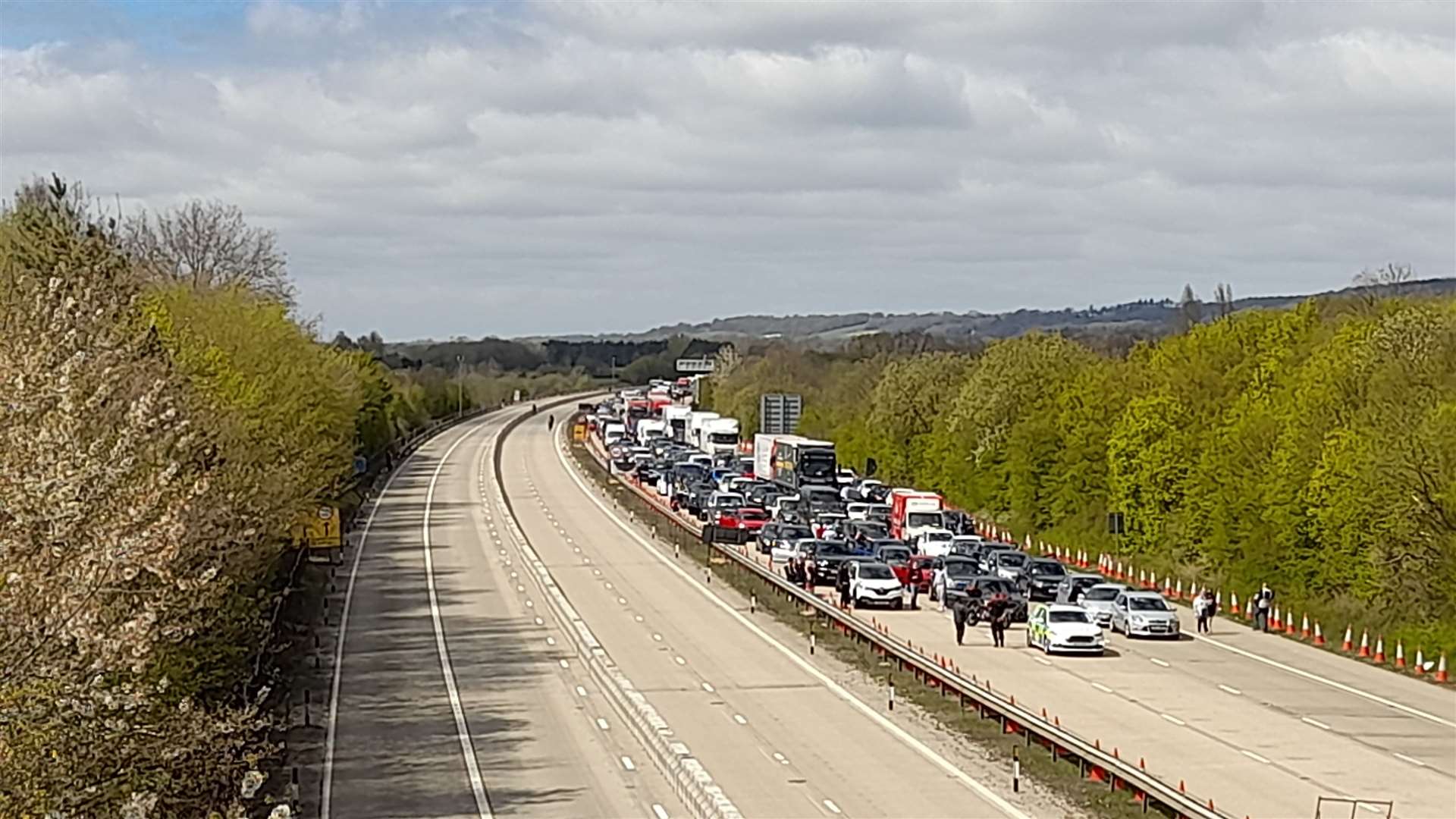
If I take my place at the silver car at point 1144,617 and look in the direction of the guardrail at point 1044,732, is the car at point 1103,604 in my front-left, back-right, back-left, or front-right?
back-right

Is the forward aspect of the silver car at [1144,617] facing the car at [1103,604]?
no

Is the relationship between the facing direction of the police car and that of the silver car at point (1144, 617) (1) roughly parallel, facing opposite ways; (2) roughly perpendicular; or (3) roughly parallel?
roughly parallel

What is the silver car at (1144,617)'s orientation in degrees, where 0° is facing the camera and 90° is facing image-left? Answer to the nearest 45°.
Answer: approximately 315°

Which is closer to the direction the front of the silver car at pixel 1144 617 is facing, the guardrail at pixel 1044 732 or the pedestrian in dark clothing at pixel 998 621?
the guardrail

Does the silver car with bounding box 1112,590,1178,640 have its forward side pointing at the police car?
no

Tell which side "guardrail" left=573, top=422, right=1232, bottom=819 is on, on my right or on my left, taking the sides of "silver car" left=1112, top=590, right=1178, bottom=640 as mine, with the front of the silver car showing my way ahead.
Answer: on my right

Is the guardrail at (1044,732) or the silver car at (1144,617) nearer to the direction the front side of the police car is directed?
the guardrail

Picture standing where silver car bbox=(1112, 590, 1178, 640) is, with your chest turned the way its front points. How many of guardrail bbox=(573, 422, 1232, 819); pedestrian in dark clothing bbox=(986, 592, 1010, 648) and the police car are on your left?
0

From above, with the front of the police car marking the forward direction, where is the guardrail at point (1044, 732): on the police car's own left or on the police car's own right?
on the police car's own right

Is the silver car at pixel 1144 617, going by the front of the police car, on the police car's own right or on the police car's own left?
on the police car's own left

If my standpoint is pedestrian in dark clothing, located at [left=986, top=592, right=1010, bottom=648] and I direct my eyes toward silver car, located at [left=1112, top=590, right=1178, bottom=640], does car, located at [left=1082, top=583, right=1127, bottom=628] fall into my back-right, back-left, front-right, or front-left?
front-left

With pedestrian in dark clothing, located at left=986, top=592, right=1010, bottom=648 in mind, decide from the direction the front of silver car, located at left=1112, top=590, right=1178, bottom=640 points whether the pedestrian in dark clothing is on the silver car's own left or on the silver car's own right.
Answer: on the silver car's own right

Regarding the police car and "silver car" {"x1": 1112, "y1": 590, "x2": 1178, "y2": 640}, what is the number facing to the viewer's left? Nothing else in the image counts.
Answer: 0

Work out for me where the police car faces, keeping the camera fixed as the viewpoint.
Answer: facing the viewer and to the right of the viewer
